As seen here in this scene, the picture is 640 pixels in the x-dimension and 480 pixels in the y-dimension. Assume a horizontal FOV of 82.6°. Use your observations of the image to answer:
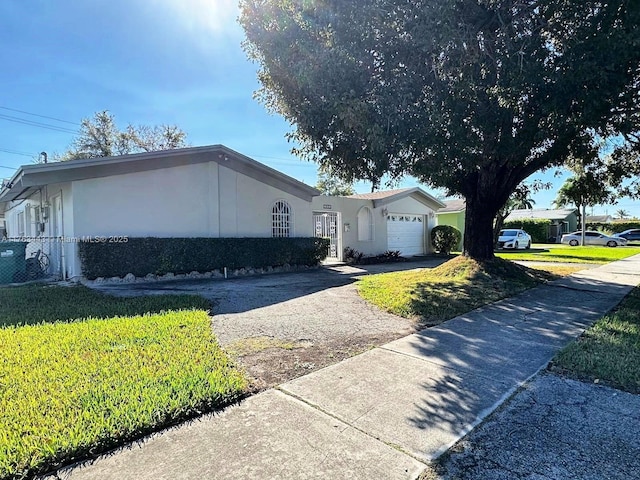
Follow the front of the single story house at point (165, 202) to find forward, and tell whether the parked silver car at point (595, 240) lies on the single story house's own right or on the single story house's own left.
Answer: on the single story house's own left

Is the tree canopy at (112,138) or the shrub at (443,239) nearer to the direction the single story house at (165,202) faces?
the shrub

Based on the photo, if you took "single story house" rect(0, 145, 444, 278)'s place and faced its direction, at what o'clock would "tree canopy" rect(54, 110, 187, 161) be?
The tree canopy is roughly at 7 o'clock from the single story house.
